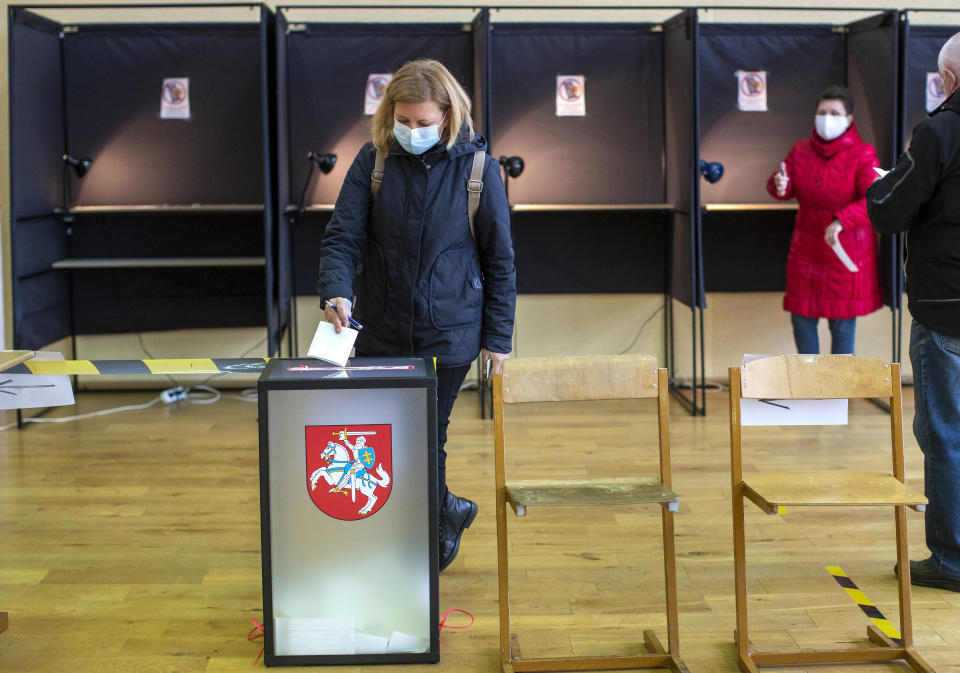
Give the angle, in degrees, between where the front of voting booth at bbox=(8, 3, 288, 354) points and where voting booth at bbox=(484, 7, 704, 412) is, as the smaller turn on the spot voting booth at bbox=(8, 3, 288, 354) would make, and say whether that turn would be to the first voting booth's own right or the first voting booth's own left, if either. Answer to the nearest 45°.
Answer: approximately 90° to the first voting booth's own left

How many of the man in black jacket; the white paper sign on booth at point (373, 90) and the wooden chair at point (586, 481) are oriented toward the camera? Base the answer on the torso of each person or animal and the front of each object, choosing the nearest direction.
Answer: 2

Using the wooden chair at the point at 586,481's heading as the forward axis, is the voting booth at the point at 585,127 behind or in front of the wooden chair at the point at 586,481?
behind

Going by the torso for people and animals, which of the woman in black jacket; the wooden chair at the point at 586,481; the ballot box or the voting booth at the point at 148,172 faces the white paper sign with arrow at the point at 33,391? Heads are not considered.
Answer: the voting booth

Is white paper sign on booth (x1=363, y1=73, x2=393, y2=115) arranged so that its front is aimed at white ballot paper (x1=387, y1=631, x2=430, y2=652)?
yes

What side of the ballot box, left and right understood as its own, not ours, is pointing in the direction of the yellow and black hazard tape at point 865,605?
left

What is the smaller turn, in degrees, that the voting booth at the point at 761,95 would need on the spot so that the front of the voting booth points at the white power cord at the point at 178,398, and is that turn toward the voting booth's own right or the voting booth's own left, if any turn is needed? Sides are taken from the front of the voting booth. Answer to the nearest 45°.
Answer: approximately 90° to the voting booth's own right

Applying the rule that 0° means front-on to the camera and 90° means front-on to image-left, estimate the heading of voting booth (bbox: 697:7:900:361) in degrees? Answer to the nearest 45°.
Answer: approximately 0°

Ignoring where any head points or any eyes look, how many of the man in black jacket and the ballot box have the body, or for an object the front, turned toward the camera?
1

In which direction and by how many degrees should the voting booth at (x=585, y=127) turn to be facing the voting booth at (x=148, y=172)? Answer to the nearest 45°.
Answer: approximately 90° to its right
